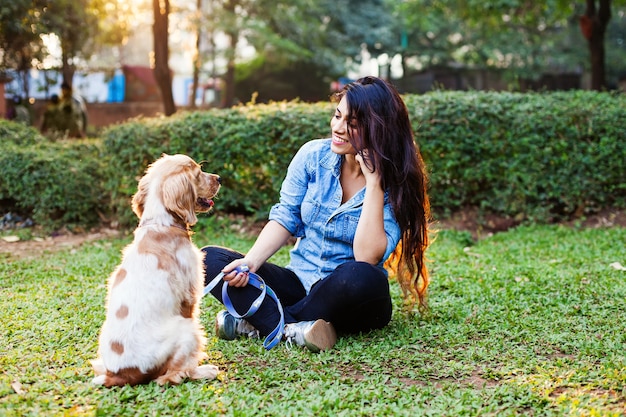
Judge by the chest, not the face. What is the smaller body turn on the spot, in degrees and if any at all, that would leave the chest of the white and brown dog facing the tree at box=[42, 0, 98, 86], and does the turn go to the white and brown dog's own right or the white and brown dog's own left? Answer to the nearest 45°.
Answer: approximately 45° to the white and brown dog's own left

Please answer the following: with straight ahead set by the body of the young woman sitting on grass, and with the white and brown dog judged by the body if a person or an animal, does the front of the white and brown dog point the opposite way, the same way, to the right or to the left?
the opposite way

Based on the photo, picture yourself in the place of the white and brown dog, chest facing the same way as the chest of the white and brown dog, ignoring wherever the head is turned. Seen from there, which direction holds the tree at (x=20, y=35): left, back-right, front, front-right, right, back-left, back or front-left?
front-left

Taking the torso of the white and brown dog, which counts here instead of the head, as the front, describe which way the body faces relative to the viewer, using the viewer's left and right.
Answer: facing away from the viewer and to the right of the viewer

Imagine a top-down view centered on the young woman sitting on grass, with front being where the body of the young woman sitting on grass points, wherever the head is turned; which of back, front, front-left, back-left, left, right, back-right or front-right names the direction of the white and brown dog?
front

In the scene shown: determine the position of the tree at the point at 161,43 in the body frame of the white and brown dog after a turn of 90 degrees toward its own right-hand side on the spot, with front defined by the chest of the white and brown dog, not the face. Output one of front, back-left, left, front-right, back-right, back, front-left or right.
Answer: back-left

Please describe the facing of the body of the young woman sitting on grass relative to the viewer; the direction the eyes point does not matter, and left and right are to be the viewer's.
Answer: facing the viewer and to the left of the viewer

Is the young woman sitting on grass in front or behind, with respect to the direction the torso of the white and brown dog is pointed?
in front

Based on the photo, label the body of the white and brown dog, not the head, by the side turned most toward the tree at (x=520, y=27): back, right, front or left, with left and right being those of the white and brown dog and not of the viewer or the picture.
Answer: front

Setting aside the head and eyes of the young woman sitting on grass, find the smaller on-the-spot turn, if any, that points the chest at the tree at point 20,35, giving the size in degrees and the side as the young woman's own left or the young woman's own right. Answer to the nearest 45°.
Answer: approximately 90° to the young woman's own right

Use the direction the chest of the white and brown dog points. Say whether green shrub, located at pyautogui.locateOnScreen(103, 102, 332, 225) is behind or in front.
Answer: in front
